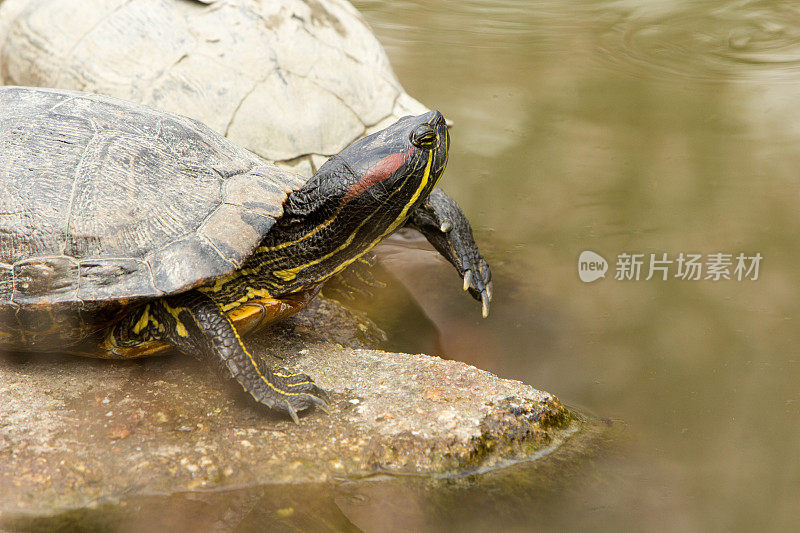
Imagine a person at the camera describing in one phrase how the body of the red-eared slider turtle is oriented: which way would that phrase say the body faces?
to the viewer's right

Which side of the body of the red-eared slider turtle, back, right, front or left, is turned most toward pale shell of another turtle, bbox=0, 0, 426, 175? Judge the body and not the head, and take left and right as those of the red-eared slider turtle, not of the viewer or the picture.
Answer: left
